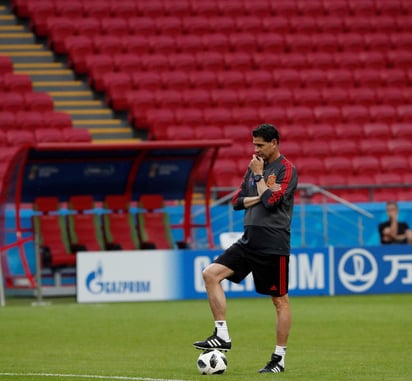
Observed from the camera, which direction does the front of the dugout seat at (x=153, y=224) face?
facing the viewer and to the right of the viewer

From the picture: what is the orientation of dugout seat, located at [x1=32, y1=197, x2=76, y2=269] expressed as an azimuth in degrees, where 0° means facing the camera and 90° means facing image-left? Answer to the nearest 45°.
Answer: approximately 315°

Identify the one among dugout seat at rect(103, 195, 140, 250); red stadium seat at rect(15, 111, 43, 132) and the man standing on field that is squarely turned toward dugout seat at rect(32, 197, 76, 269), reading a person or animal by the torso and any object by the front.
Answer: the red stadium seat

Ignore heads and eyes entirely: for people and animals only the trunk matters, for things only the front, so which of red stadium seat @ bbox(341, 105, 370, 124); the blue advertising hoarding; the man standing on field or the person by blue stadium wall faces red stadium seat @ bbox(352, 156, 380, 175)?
red stadium seat @ bbox(341, 105, 370, 124)

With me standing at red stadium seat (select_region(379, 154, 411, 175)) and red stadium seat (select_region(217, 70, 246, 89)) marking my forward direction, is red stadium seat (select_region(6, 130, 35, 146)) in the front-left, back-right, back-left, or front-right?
front-left

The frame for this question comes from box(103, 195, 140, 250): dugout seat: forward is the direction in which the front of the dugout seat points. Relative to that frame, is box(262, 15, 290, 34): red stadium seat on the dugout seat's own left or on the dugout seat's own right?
on the dugout seat's own left

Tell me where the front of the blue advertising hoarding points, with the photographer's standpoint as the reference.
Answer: facing the viewer

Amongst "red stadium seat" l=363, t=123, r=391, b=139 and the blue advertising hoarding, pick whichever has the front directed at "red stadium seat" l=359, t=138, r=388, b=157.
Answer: "red stadium seat" l=363, t=123, r=391, b=139

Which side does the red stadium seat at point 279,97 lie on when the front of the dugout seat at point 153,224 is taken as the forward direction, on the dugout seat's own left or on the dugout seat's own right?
on the dugout seat's own left

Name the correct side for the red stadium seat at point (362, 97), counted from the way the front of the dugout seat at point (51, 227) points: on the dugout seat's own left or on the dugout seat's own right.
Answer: on the dugout seat's own left

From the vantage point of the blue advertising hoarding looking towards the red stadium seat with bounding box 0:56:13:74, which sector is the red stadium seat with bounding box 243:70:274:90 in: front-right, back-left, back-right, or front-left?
front-right

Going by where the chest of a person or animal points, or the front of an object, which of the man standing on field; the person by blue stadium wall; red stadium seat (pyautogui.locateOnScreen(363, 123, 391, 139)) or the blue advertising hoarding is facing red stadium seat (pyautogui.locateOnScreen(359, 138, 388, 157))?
red stadium seat (pyautogui.locateOnScreen(363, 123, 391, 139))

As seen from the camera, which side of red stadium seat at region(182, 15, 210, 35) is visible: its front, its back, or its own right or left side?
front

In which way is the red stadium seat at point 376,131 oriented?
toward the camera

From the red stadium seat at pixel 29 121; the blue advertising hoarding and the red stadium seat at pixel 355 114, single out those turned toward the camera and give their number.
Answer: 3

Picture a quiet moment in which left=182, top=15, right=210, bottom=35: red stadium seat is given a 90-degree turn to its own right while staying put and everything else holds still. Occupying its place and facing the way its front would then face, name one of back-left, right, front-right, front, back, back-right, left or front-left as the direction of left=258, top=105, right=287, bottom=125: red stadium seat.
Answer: back-left

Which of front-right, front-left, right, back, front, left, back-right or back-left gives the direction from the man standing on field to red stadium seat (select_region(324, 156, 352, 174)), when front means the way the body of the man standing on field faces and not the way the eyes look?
back-right

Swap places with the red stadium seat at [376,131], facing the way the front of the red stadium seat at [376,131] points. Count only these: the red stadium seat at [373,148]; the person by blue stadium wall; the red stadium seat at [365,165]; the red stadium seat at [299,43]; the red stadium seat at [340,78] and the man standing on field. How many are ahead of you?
4
